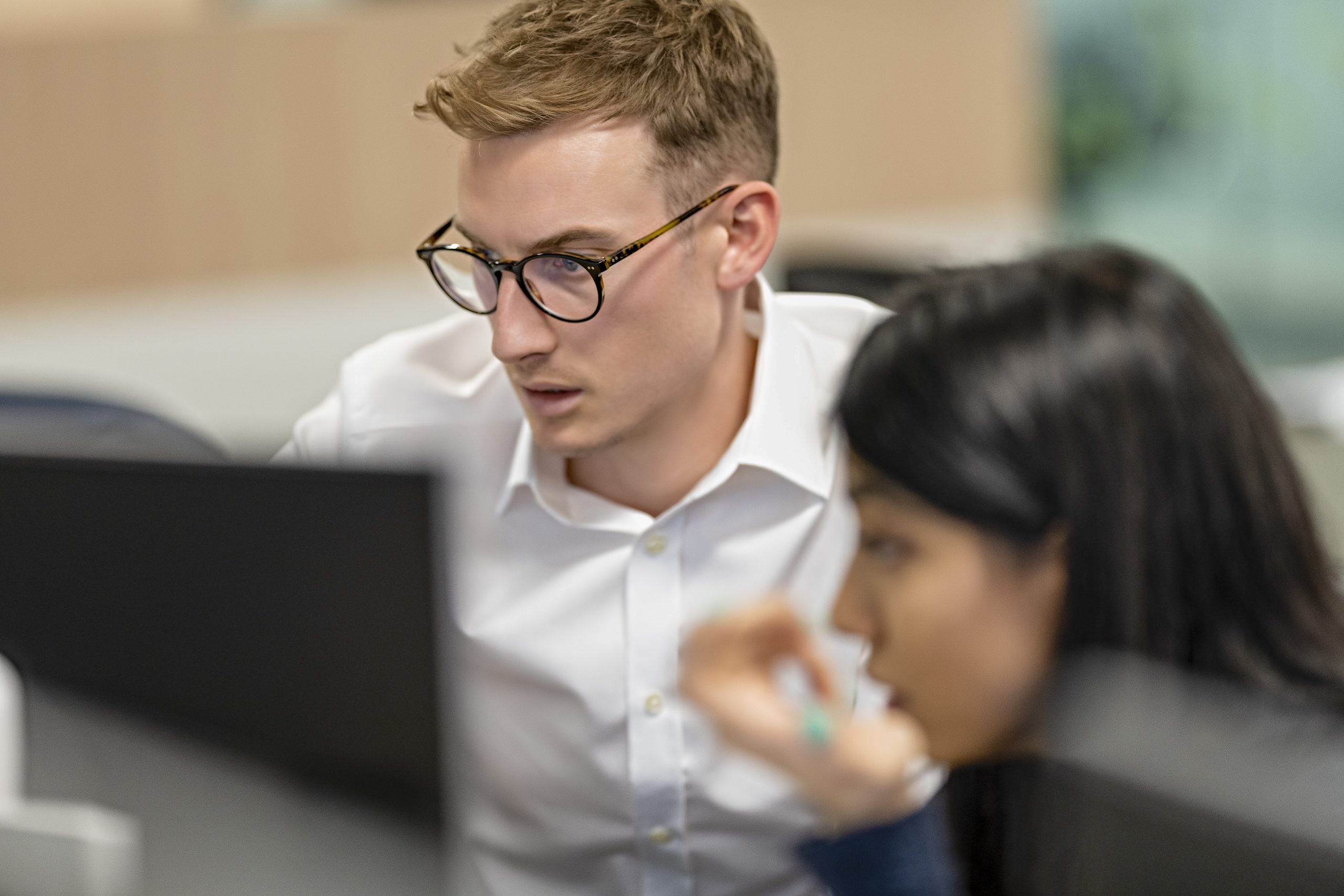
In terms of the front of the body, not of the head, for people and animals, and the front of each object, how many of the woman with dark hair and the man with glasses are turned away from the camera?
0

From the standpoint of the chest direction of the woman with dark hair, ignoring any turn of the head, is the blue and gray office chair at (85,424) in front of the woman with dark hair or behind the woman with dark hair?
in front

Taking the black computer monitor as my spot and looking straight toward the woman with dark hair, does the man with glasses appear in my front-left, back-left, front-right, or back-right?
front-left

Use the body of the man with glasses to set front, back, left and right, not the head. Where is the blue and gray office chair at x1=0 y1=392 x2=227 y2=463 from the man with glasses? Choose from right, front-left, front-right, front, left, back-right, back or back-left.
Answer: right

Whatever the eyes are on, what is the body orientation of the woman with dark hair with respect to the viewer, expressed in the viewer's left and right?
facing to the left of the viewer

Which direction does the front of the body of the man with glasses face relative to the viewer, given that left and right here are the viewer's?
facing the viewer and to the left of the viewer

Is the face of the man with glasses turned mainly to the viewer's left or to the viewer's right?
to the viewer's left
